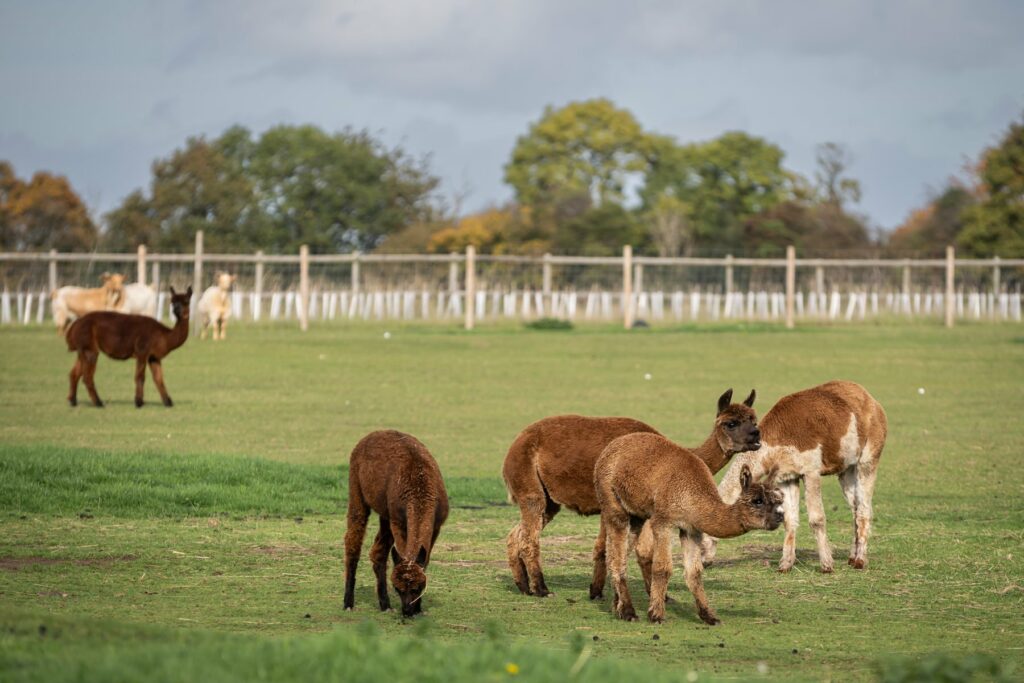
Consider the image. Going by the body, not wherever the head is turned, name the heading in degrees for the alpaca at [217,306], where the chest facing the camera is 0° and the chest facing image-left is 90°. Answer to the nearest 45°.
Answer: approximately 315°

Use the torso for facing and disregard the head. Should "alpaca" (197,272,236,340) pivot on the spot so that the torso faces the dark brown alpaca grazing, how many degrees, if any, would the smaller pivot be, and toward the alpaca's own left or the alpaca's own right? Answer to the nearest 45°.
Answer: approximately 45° to the alpaca's own right

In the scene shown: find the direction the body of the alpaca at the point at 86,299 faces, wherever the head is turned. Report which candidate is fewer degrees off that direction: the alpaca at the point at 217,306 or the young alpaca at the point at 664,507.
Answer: the alpaca

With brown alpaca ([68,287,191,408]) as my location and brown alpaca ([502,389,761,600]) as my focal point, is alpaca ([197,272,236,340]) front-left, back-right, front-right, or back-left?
back-left

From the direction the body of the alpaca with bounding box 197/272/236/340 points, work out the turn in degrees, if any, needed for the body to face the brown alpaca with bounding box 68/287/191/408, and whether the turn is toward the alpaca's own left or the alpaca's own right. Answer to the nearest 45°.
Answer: approximately 45° to the alpaca's own right

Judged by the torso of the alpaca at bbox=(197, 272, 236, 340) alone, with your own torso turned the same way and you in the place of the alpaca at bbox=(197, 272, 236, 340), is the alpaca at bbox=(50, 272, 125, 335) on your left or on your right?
on your right

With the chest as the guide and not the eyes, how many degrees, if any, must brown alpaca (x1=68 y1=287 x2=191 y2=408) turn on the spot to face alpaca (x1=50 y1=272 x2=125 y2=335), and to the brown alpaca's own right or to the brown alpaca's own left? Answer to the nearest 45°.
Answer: approximately 90° to the brown alpaca's own left

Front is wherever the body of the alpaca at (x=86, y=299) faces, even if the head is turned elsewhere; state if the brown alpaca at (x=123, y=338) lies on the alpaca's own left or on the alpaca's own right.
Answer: on the alpaca's own right

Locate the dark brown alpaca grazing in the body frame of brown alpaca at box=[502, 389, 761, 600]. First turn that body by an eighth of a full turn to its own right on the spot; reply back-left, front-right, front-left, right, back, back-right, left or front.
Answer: right

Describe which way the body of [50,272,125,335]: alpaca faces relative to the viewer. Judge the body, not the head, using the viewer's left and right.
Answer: facing to the right of the viewer

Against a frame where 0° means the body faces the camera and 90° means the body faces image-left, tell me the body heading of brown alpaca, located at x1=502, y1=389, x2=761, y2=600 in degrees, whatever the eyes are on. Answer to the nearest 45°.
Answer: approximately 270°

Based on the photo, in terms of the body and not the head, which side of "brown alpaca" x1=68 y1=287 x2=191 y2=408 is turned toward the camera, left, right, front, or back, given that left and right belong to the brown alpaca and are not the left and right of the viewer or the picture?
right
